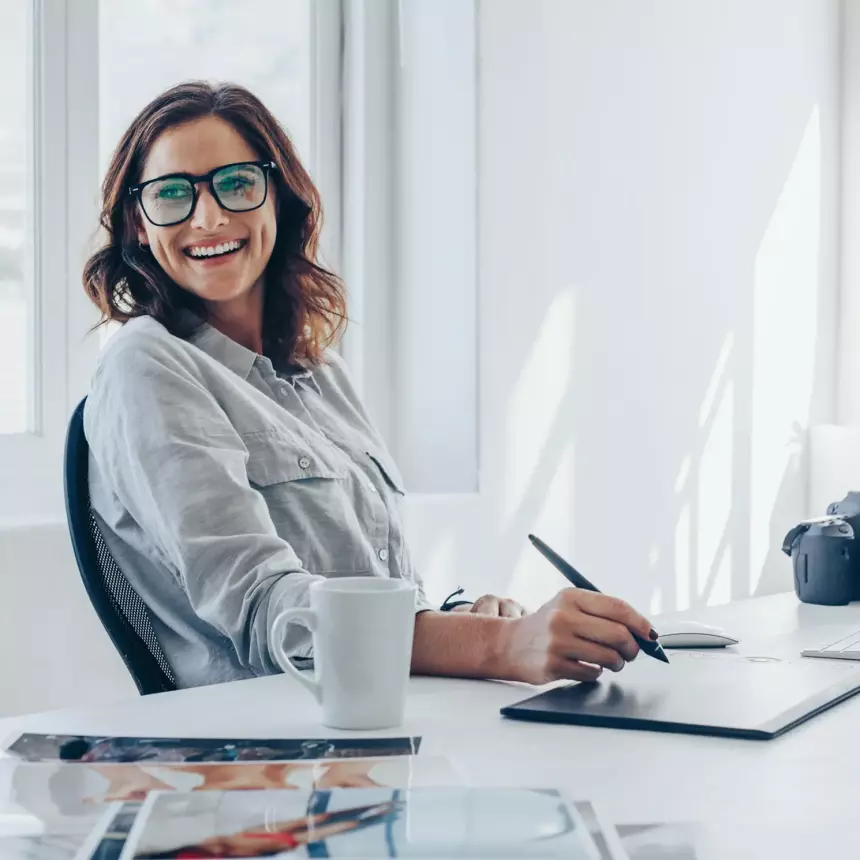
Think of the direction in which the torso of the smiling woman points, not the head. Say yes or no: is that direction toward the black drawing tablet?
yes

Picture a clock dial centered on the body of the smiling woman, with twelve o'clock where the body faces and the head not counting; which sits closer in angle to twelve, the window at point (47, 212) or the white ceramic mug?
the white ceramic mug

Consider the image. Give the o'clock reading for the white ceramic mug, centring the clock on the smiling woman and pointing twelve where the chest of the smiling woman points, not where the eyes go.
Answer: The white ceramic mug is roughly at 1 o'clock from the smiling woman.

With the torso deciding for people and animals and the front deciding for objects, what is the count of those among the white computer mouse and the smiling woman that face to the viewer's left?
0

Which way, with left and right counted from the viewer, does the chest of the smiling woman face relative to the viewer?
facing the viewer and to the right of the viewer

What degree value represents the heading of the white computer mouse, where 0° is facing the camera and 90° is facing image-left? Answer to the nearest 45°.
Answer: approximately 270°

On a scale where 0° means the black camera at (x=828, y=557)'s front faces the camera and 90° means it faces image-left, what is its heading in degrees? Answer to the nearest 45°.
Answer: approximately 315°

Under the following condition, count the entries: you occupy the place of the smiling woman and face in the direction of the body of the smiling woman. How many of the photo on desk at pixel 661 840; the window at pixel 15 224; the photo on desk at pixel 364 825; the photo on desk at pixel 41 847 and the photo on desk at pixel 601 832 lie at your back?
1
